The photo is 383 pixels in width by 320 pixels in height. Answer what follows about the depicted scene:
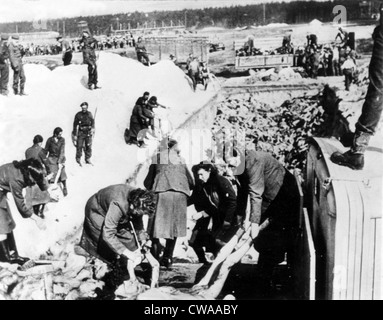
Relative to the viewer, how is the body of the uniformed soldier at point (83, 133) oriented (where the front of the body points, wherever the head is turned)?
toward the camera

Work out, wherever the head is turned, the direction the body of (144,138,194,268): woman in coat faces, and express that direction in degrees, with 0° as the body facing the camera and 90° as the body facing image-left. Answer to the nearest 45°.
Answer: approximately 180°

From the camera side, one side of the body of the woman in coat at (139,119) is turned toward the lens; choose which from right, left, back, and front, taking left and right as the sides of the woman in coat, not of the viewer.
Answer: right

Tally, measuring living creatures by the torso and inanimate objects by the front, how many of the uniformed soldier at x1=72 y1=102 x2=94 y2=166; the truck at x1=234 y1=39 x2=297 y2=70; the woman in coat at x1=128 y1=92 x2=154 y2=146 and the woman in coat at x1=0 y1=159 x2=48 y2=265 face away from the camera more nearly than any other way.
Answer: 0

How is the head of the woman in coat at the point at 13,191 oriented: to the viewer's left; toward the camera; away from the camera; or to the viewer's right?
to the viewer's right

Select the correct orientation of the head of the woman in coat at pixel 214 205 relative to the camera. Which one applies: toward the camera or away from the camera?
toward the camera

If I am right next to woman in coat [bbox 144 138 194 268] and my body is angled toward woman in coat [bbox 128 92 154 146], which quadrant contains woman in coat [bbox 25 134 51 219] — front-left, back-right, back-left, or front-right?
front-left

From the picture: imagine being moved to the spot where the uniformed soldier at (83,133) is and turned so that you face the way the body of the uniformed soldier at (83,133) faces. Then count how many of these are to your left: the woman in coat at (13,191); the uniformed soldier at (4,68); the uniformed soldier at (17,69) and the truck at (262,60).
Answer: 1

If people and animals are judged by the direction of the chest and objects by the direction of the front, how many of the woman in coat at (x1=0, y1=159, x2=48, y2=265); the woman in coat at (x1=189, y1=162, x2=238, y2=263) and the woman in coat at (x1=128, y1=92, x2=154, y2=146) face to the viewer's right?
2

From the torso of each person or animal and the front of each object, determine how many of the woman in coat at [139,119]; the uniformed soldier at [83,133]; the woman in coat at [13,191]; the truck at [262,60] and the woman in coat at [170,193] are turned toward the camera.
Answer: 1

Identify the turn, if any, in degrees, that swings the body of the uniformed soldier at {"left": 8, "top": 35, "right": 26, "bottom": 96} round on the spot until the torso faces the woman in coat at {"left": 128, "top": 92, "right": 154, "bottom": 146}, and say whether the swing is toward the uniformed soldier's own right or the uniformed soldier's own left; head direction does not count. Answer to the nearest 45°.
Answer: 0° — they already face them

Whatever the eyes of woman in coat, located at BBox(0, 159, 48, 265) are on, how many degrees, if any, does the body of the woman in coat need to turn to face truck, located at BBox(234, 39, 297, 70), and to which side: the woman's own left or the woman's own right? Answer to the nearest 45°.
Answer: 0° — they already face it

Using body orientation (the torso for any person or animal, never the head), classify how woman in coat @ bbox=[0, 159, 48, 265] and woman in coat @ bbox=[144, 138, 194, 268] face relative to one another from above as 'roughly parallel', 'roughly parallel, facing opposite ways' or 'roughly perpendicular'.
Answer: roughly perpendicular

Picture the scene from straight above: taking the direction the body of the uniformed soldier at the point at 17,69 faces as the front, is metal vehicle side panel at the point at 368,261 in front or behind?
in front

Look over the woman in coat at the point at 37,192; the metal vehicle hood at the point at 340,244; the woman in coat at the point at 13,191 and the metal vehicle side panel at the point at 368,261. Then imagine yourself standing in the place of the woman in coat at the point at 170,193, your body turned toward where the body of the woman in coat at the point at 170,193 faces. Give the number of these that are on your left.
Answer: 2
